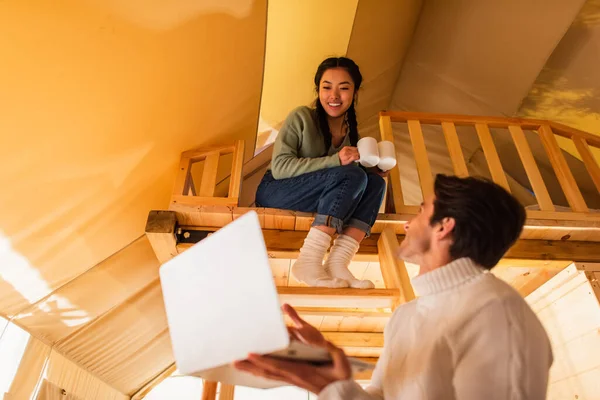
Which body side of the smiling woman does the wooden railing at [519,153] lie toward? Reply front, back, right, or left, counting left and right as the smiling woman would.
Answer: left

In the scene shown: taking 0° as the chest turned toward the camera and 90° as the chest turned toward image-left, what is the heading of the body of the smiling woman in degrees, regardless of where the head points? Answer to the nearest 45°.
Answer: approximately 315°
